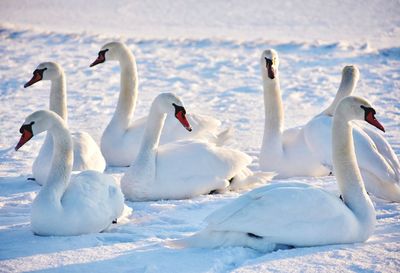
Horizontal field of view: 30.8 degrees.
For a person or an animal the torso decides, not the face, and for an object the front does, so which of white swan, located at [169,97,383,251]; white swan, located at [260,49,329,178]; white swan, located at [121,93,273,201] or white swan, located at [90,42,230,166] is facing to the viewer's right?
white swan, located at [169,97,383,251]

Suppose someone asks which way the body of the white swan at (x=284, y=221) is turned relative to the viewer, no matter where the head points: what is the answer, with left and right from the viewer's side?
facing to the right of the viewer

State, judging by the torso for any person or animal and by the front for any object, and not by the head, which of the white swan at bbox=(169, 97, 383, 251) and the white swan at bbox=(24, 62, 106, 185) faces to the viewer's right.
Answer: the white swan at bbox=(169, 97, 383, 251)

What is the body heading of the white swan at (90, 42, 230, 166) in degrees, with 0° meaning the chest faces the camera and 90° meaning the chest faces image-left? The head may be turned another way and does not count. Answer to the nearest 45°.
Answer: approximately 90°

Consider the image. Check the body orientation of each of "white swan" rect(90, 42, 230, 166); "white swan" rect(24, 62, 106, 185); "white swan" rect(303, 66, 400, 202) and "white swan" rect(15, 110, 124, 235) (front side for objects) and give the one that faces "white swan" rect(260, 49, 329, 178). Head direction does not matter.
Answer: "white swan" rect(303, 66, 400, 202)

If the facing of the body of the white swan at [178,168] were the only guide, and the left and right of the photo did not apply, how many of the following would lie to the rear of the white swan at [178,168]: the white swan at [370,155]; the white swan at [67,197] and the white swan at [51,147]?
1

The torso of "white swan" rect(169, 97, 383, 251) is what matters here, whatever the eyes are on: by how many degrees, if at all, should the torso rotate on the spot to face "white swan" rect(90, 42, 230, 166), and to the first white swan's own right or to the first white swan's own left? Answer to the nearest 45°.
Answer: approximately 135° to the first white swan's own left

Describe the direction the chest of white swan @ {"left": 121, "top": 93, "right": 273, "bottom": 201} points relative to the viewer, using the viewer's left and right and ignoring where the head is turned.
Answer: facing to the left of the viewer

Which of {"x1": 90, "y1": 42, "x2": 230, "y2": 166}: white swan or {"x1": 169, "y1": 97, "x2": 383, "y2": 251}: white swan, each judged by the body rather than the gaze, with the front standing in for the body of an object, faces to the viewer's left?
{"x1": 90, "y1": 42, "x2": 230, "y2": 166}: white swan

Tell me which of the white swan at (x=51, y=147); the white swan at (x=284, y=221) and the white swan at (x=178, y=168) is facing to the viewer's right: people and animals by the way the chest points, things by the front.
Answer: the white swan at (x=284, y=221)

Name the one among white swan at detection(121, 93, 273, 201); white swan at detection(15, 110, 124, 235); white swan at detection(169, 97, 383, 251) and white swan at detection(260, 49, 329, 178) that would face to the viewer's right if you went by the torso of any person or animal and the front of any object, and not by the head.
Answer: white swan at detection(169, 97, 383, 251)

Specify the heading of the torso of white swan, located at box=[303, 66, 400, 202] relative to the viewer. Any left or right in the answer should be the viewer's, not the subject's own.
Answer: facing away from the viewer and to the left of the viewer

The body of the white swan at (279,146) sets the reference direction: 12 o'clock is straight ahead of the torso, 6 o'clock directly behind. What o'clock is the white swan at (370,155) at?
the white swan at (370,155) is roughly at 9 o'clock from the white swan at (279,146).

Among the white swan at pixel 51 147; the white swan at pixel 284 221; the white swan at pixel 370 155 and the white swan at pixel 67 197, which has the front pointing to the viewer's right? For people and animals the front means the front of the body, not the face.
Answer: the white swan at pixel 284 221

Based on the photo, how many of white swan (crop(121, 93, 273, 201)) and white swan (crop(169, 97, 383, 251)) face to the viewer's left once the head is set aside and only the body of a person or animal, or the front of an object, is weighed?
1

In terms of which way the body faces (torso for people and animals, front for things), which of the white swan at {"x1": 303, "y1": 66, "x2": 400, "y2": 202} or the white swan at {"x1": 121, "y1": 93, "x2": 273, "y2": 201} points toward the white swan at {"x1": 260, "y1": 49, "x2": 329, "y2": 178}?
the white swan at {"x1": 303, "y1": 66, "x2": 400, "y2": 202}
